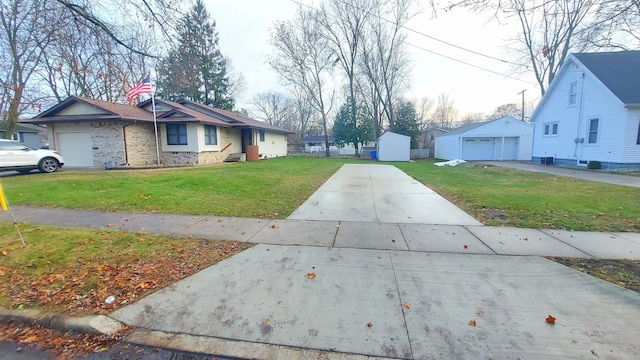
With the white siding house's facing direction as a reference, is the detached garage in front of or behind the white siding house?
behind

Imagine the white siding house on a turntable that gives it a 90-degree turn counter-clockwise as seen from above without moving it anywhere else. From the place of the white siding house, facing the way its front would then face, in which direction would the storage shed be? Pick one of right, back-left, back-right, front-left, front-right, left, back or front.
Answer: back-left

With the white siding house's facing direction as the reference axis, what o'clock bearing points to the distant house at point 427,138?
The distant house is roughly at 6 o'clock from the white siding house.

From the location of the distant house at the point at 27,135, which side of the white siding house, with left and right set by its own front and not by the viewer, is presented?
right

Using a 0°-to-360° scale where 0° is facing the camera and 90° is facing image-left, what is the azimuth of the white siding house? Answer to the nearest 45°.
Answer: approximately 315°

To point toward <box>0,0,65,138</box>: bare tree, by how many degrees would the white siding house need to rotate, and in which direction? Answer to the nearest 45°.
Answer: approximately 90° to its right

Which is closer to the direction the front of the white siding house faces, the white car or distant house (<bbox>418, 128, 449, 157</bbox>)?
the white car

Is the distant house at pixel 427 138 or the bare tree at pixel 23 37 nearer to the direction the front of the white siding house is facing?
the bare tree

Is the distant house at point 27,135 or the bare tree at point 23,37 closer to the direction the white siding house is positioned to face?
the bare tree
